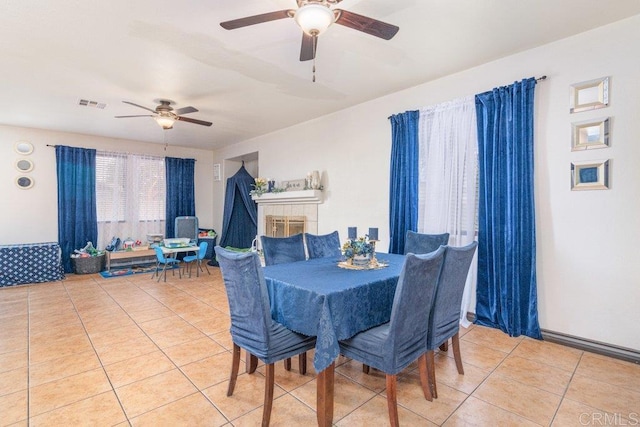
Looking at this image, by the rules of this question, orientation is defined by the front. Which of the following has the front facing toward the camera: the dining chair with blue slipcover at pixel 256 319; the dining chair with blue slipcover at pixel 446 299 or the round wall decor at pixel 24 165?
the round wall decor

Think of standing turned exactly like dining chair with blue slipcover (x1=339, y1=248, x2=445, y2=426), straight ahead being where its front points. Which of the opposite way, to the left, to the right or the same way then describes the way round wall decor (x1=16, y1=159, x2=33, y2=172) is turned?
the opposite way

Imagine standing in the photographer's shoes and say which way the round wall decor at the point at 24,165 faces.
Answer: facing the viewer

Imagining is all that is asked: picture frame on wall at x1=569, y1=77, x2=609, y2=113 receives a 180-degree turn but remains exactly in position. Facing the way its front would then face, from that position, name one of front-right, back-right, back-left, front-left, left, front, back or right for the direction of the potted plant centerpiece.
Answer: back

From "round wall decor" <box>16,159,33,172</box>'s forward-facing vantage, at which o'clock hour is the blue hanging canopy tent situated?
The blue hanging canopy tent is roughly at 10 o'clock from the round wall decor.

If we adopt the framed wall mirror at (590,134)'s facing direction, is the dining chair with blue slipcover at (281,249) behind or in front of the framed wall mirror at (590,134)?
in front

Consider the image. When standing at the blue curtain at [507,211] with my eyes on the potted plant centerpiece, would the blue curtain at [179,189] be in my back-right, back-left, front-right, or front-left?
front-right

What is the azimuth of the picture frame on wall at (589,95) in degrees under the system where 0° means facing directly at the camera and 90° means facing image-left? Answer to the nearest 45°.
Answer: approximately 45°

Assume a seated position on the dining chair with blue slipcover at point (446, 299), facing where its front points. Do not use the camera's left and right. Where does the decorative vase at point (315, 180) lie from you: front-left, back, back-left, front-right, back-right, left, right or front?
front

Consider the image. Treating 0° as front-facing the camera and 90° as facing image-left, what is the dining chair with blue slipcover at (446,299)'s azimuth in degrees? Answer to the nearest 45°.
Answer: approximately 135°

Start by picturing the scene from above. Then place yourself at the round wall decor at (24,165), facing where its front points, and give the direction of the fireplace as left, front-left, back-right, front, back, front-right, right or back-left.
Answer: front-left

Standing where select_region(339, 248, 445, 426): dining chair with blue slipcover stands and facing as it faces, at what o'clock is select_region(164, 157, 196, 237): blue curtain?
The blue curtain is roughly at 12 o'clock from the dining chair with blue slipcover.

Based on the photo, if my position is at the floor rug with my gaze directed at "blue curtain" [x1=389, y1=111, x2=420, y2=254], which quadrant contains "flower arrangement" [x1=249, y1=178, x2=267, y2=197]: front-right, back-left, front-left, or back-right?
front-left

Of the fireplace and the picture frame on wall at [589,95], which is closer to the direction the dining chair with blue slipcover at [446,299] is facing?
the fireplace

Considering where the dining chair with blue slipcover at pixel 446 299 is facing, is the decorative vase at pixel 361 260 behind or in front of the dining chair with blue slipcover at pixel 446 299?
in front

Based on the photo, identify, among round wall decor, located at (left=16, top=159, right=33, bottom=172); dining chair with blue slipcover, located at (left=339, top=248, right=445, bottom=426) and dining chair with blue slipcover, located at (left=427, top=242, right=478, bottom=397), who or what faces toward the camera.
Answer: the round wall decor

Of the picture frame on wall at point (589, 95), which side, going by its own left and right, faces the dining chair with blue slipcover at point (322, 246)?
front
